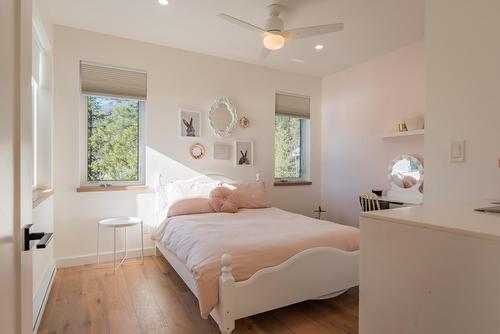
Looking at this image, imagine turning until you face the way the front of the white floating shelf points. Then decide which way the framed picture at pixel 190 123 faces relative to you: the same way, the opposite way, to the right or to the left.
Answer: to the left

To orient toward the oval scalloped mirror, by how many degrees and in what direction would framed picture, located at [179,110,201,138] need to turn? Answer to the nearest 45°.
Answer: approximately 90° to its left

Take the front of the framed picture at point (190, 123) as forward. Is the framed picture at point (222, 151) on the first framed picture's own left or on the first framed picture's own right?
on the first framed picture's own left

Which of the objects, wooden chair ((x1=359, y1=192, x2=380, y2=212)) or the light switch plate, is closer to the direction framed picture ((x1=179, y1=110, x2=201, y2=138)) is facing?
the light switch plate

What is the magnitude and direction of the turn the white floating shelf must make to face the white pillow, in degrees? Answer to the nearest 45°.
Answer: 0° — it already faces it

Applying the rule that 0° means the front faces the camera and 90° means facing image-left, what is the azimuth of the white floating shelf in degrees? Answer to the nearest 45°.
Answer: approximately 45°

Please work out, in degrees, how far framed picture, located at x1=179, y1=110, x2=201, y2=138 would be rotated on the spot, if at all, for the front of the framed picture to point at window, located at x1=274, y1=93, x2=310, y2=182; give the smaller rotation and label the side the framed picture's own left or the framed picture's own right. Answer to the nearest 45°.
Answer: approximately 90° to the framed picture's own left

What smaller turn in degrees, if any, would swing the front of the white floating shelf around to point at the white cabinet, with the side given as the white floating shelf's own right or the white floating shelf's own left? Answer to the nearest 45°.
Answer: approximately 45° to the white floating shelf's own left
